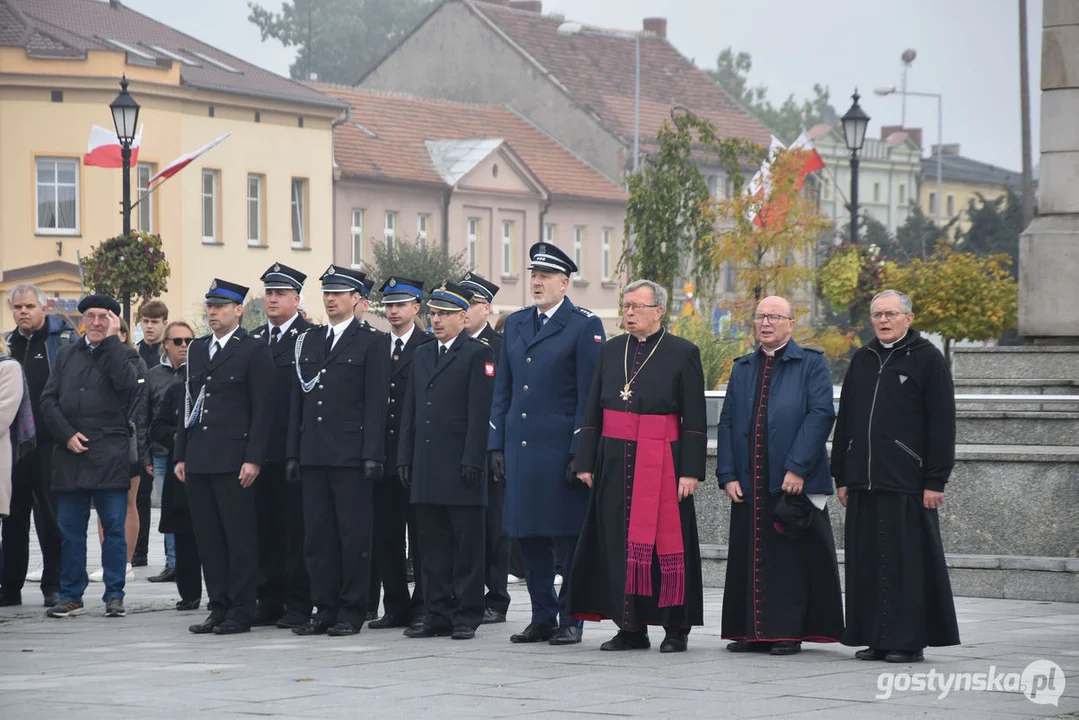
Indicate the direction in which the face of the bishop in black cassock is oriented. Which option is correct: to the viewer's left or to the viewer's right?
to the viewer's left

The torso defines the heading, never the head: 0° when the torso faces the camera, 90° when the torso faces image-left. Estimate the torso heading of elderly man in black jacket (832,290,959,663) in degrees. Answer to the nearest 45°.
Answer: approximately 45°

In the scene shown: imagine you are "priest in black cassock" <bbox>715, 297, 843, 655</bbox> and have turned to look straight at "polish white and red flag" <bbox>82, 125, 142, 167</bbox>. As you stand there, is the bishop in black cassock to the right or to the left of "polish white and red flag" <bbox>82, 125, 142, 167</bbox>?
left

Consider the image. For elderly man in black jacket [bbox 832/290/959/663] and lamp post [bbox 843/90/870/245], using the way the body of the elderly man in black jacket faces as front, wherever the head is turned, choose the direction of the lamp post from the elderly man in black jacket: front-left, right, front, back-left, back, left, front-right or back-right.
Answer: back-right

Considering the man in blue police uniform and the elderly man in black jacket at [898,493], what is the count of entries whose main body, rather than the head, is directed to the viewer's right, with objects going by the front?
0

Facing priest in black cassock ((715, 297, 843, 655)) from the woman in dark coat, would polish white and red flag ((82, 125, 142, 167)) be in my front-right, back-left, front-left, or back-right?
back-left

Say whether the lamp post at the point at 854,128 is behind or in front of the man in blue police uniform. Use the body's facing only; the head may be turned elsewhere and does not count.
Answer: behind

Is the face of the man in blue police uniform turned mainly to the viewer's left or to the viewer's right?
to the viewer's left

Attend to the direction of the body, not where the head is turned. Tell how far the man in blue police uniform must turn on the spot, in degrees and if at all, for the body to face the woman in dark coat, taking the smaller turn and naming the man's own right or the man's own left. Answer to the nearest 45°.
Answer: approximately 90° to the man's own right
